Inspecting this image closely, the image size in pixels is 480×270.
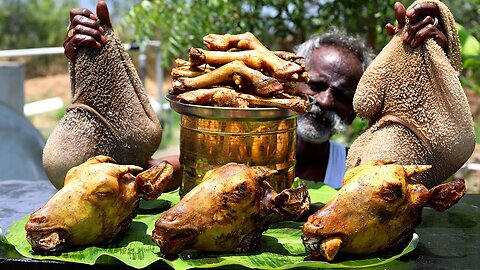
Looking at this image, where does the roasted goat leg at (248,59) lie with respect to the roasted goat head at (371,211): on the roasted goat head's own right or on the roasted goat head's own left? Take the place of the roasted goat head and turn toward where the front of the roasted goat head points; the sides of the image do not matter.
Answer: on the roasted goat head's own right

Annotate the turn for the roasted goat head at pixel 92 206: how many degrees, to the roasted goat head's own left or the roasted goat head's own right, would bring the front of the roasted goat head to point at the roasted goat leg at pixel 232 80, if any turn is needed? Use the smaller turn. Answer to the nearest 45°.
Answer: approximately 180°

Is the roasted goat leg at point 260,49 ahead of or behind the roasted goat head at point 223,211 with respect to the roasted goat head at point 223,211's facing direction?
behind

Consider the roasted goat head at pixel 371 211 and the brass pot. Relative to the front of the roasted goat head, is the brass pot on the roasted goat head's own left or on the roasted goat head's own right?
on the roasted goat head's own right

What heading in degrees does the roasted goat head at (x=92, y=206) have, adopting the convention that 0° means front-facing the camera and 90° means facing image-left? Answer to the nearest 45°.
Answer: approximately 45°

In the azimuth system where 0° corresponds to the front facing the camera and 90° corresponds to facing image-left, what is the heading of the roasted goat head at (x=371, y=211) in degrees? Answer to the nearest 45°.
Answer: approximately 45°

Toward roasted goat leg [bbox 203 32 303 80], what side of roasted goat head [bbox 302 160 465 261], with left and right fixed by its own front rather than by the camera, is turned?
right

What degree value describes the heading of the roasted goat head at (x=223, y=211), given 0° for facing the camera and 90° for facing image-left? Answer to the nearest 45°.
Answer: approximately 45°
